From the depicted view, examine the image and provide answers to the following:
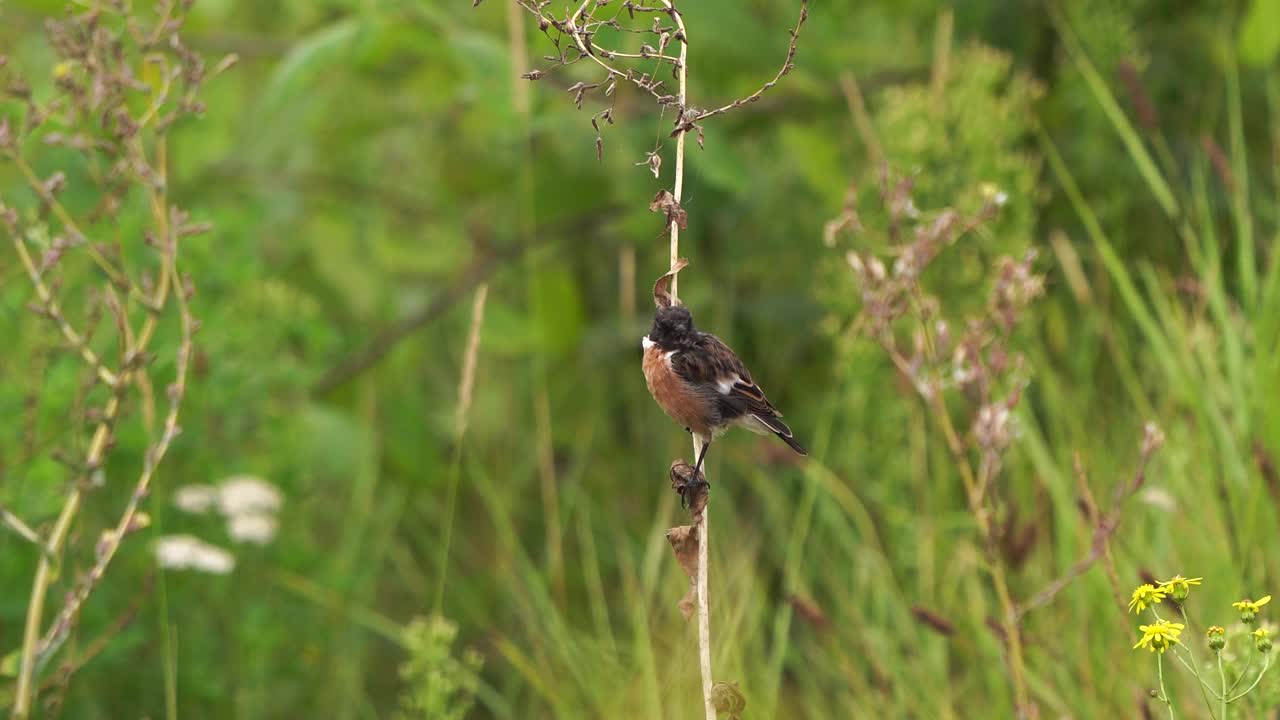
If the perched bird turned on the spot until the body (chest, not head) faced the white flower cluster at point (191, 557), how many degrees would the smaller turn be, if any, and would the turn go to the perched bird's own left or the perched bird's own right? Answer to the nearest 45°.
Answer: approximately 45° to the perched bird's own right

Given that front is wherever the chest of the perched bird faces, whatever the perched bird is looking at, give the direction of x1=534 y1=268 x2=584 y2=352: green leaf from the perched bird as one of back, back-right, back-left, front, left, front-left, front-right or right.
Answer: right

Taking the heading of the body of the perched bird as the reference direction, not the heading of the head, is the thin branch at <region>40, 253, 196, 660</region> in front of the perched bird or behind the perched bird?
in front

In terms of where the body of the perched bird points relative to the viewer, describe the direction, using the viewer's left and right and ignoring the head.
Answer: facing to the left of the viewer

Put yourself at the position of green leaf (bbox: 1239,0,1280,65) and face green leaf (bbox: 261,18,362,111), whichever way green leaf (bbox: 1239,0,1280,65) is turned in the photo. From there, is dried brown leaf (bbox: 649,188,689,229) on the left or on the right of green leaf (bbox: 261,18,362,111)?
left

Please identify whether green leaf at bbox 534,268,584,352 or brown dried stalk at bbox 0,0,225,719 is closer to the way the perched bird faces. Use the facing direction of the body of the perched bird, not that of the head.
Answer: the brown dried stalk

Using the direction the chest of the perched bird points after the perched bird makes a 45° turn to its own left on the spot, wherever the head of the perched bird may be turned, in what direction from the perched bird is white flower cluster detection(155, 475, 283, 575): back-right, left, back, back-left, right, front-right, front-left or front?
right

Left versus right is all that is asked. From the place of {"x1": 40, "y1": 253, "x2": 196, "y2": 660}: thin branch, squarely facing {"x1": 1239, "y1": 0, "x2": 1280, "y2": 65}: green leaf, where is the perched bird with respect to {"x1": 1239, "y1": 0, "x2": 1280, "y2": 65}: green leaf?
right

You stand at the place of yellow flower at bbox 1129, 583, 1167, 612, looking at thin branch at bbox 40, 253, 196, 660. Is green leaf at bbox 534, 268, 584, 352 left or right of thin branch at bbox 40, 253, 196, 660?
right

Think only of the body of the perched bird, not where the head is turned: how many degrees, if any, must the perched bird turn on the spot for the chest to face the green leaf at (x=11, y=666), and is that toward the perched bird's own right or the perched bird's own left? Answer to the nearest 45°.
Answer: approximately 45° to the perched bird's own right
